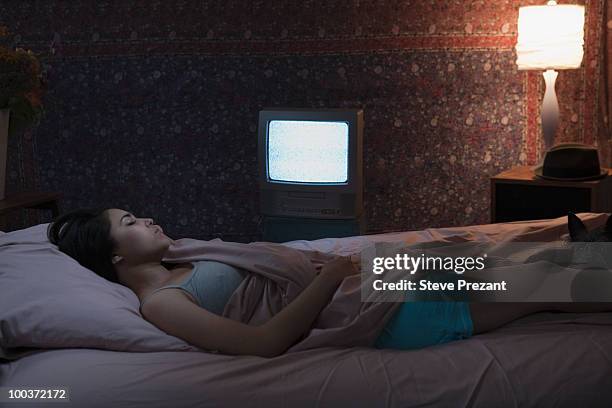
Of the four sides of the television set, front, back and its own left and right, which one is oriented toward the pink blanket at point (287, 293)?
front

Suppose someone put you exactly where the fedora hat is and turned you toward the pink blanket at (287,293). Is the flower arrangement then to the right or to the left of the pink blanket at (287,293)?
right

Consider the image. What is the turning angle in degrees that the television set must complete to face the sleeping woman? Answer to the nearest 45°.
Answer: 0° — it already faces them

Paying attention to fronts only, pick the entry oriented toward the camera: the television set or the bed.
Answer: the television set

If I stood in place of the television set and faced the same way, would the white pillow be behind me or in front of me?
in front

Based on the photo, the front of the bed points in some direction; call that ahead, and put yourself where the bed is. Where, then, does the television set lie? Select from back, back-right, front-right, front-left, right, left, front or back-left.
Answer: left

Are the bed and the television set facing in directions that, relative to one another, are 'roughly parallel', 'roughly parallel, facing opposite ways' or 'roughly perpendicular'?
roughly perpendicular

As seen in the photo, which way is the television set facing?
toward the camera

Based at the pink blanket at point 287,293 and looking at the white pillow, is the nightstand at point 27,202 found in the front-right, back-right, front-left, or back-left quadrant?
front-right

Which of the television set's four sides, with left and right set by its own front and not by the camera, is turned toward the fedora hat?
left

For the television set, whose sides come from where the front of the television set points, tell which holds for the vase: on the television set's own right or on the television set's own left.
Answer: on the television set's own right

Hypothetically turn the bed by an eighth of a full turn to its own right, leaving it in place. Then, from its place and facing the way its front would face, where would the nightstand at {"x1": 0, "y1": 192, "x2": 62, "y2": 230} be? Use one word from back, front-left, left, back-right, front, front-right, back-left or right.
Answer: back

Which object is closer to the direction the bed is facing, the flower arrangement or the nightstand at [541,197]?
the nightstand

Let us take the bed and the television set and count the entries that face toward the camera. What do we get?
1

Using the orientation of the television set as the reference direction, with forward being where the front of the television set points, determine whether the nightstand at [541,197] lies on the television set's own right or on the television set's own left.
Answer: on the television set's own left

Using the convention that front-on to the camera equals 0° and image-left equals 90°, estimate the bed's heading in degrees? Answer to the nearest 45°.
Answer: approximately 270°

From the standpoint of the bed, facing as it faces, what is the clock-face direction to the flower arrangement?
The flower arrangement is roughly at 8 o'clock from the bed.
